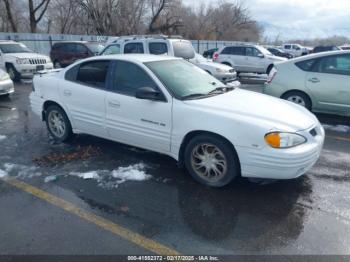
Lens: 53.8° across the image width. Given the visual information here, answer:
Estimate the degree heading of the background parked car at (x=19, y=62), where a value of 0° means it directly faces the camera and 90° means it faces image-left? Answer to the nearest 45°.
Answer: approximately 315°

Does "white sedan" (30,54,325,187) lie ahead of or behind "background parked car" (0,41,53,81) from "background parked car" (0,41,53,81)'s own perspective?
ahead

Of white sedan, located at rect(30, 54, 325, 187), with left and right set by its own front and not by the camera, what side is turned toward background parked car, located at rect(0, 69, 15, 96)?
back

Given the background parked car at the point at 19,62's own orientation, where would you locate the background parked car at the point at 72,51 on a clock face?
the background parked car at the point at 72,51 is roughly at 9 o'clock from the background parked car at the point at 19,62.

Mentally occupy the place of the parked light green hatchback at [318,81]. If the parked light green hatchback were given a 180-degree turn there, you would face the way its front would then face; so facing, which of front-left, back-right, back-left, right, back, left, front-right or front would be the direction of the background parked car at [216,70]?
front-right

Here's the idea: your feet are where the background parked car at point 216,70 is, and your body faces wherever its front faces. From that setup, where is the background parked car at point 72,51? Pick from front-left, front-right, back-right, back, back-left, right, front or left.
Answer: back

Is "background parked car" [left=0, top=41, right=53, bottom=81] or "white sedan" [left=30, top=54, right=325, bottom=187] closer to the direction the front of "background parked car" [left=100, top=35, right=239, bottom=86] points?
the white sedan

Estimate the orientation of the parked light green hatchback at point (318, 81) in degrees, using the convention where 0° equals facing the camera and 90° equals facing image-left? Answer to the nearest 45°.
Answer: approximately 270°

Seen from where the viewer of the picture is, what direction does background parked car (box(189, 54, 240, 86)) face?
facing the viewer and to the right of the viewer
